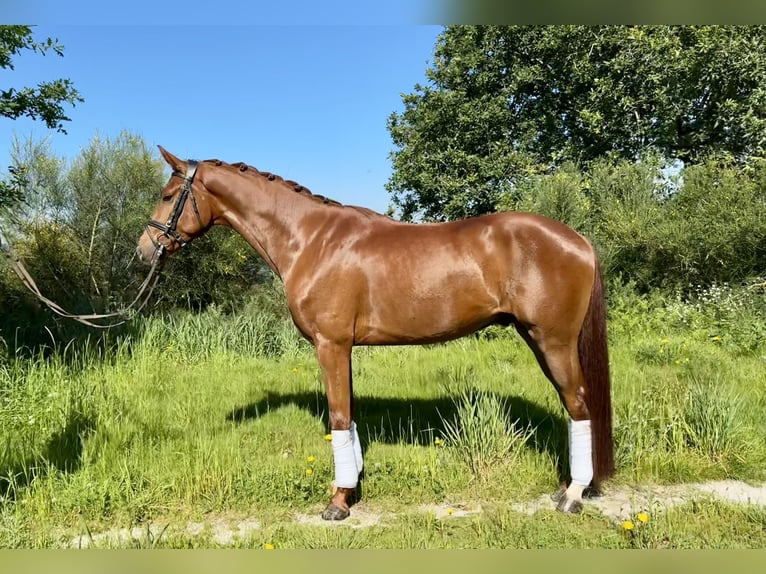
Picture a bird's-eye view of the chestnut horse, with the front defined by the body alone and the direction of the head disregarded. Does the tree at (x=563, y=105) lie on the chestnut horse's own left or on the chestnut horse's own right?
on the chestnut horse's own right

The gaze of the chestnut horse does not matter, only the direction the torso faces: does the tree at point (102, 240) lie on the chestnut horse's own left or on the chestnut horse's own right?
on the chestnut horse's own right

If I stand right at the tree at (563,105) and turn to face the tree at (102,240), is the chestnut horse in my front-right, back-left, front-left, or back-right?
front-left

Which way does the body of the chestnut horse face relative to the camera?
to the viewer's left
